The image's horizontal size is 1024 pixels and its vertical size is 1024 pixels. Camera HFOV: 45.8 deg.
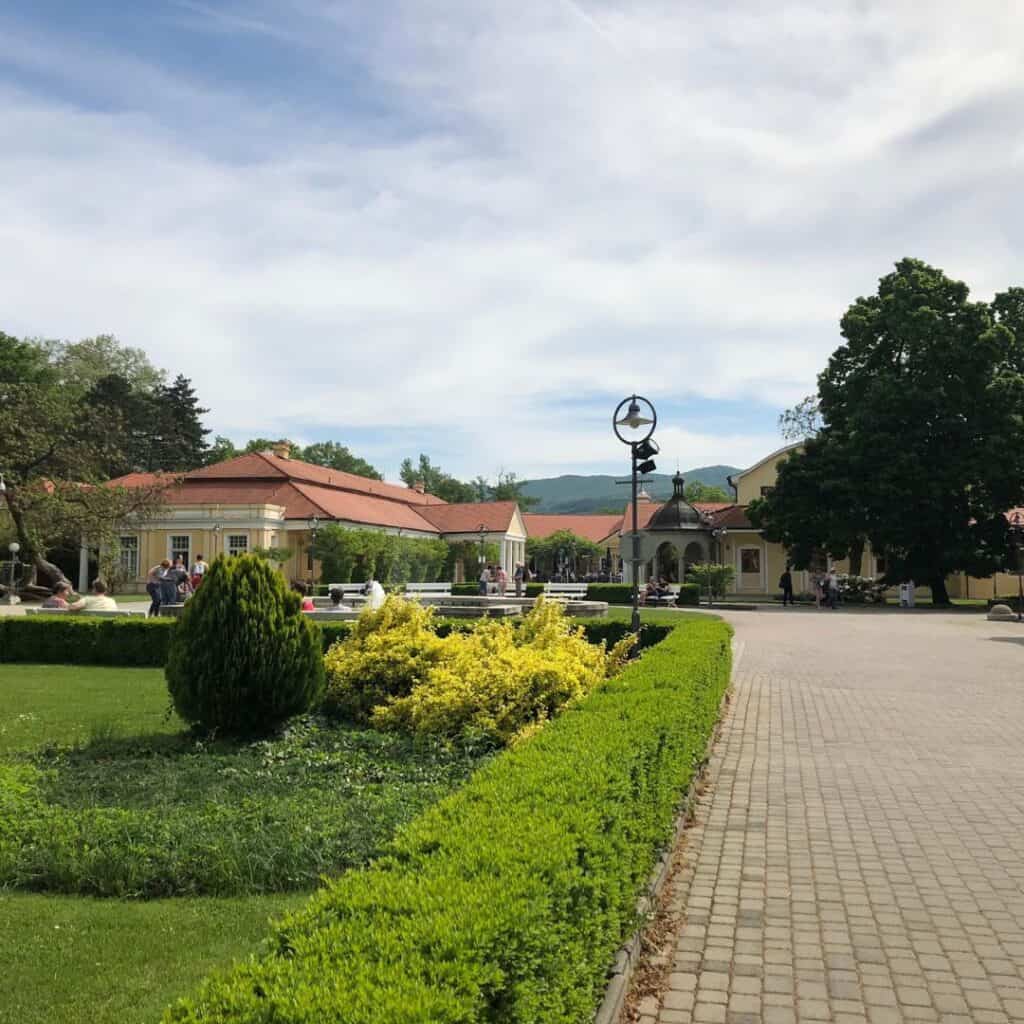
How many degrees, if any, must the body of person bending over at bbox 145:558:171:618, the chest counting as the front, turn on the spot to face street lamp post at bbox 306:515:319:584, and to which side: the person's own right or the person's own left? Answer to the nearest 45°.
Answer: approximately 90° to the person's own left

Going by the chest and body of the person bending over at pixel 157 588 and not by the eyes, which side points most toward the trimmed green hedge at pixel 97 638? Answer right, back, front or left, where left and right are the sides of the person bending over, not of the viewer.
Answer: right

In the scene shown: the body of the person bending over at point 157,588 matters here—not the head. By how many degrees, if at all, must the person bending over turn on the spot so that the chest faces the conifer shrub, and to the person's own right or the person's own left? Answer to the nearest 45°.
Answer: approximately 90° to the person's own right

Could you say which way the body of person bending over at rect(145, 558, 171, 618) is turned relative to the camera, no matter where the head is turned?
to the viewer's right

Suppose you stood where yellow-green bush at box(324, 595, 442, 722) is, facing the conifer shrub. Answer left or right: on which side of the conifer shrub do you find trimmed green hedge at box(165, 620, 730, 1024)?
left

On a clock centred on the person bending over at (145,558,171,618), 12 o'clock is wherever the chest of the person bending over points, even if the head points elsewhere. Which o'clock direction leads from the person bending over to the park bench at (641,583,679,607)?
The park bench is roughly at 11 o'clock from the person bending over.

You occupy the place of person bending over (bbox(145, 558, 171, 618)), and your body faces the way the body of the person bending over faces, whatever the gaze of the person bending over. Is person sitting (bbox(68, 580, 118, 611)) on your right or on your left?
on your right

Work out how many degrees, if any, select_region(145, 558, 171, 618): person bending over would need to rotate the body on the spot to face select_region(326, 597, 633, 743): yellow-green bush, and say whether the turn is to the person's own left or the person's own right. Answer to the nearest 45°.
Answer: approximately 90° to the person's own right
